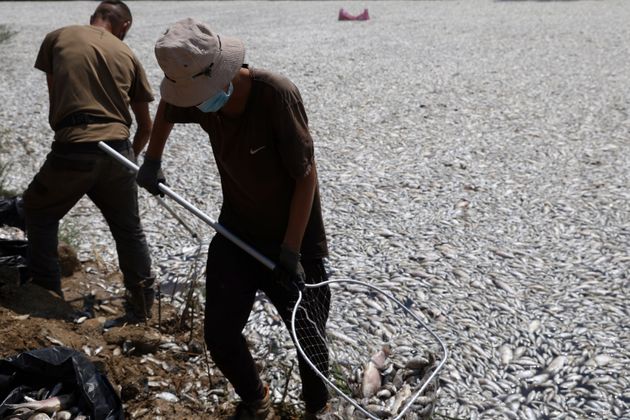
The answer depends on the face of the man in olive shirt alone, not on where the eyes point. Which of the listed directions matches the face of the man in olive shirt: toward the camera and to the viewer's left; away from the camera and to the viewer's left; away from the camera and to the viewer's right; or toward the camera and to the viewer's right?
away from the camera and to the viewer's right

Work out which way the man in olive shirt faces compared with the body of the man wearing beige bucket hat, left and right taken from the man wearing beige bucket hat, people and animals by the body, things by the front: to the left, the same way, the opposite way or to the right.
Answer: the opposite way

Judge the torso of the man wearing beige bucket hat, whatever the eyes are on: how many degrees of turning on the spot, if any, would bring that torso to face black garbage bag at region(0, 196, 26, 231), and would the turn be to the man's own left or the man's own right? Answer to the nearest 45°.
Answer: approximately 90° to the man's own right

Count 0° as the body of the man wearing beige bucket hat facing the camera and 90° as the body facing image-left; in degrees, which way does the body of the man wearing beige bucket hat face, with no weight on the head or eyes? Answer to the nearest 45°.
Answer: approximately 45°

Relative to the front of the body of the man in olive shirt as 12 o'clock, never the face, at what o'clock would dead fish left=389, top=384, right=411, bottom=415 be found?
The dead fish is roughly at 3 o'clock from the man in olive shirt.

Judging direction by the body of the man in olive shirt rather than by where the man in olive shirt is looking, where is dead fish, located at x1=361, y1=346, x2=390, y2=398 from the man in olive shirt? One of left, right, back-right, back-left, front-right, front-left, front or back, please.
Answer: right

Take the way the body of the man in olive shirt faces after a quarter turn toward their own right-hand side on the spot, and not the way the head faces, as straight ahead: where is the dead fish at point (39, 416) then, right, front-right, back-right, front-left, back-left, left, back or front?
front-right

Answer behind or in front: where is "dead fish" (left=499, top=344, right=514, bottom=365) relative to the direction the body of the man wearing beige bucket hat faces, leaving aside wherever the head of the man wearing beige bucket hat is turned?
behind

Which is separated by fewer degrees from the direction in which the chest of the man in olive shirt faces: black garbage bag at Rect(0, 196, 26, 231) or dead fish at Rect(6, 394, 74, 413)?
the black garbage bag

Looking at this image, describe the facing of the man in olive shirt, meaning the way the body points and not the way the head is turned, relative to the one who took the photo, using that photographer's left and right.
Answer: facing away from the viewer and to the right of the viewer

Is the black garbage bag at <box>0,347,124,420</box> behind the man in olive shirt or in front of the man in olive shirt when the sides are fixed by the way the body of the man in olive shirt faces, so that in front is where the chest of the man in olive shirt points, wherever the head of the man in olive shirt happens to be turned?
behind

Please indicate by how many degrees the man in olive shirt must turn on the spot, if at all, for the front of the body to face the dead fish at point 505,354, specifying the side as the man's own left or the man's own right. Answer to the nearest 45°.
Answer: approximately 90° to the man's own right

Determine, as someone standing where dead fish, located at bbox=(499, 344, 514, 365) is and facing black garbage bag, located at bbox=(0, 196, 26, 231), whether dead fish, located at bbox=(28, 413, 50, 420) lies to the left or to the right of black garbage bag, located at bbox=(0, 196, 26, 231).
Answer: left
